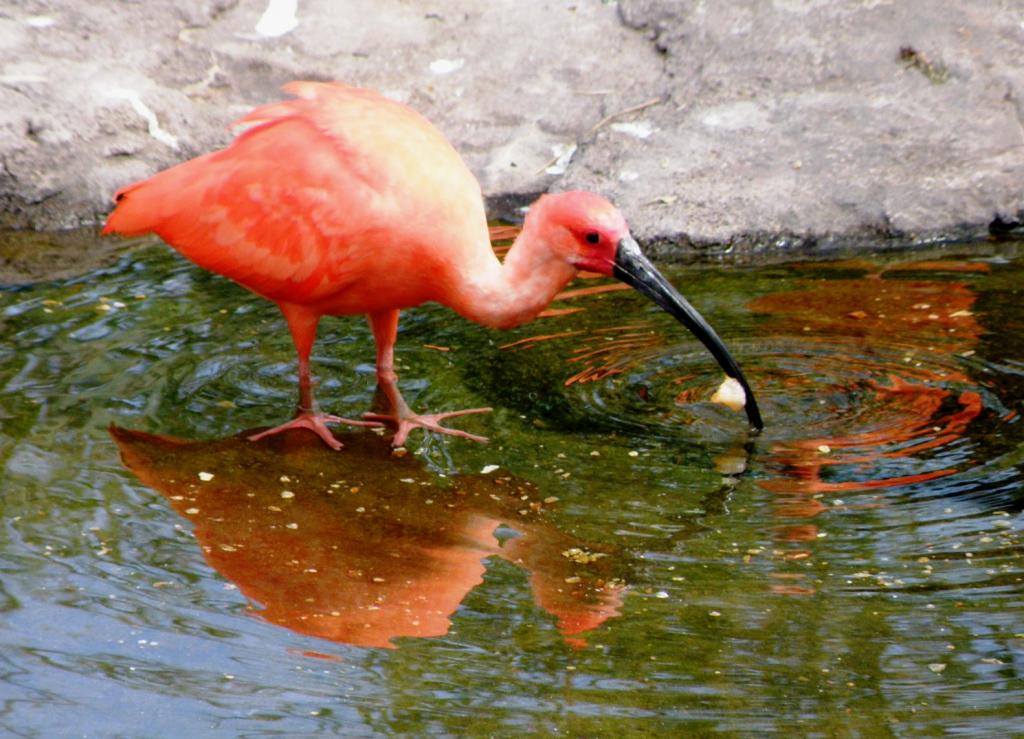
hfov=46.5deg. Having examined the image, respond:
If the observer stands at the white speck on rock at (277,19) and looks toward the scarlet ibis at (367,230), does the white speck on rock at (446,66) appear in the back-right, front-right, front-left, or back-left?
front-left

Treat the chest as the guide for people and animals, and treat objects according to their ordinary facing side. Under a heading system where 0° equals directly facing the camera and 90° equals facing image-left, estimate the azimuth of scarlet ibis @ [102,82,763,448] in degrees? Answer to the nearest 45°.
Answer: approximately 270°

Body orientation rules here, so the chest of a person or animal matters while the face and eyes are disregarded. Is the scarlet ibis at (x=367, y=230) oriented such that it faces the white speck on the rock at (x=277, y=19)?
no
